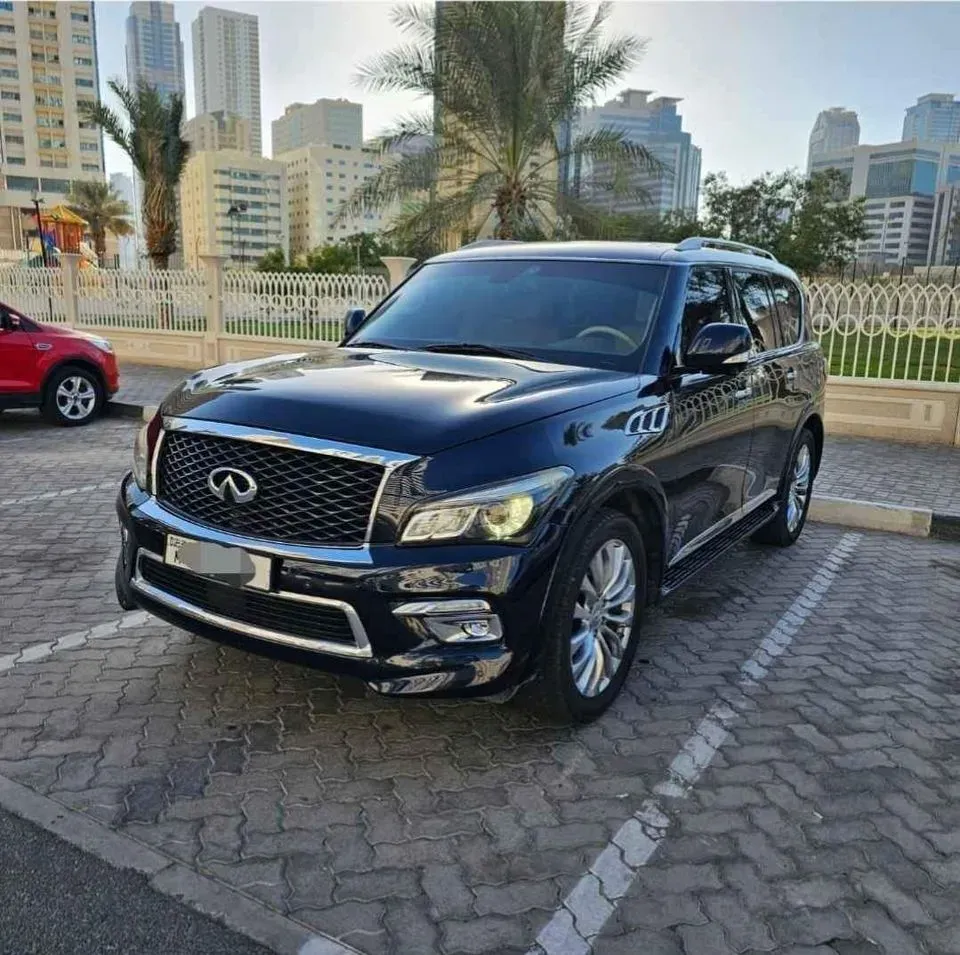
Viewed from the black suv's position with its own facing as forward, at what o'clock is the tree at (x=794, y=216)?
The tree is roughly at 5 o'clock from the black suv.

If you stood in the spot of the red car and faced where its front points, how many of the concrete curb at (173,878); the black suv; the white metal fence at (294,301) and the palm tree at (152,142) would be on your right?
2

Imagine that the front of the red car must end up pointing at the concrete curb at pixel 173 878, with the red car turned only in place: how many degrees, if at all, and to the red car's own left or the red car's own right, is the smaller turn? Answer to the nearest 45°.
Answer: approximately 90° to the red car's own right

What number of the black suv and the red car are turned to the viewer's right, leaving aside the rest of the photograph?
1

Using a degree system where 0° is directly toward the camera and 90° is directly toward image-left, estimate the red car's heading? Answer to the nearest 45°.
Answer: approximately 270°

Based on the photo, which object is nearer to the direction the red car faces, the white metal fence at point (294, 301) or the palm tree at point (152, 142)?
the white metal fence

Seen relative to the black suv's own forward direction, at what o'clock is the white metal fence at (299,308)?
The white metal fence is roughly at 4 o'clock from the black suv.

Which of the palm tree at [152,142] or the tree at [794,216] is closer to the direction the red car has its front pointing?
the tree

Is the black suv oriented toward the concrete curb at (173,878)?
yes

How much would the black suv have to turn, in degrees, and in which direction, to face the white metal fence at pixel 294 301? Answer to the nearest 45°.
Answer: approximately 135° to its right

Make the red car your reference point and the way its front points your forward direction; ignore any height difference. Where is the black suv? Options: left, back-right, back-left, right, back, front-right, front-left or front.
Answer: right

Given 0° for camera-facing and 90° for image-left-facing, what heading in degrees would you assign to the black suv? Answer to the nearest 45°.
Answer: approximately 45°
